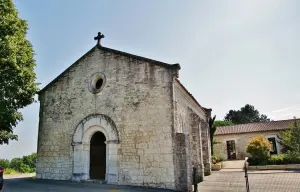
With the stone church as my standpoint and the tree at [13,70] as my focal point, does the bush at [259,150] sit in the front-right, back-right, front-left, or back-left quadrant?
back-right

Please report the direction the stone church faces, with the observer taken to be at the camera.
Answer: facing the viewer and to the left of the viewer

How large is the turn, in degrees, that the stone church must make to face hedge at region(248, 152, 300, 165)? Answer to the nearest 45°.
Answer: approximately 180°

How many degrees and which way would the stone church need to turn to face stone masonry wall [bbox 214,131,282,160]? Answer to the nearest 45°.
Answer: approximately 180°

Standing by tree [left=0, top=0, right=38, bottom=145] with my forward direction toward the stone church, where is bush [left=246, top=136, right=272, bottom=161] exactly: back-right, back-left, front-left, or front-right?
front-left

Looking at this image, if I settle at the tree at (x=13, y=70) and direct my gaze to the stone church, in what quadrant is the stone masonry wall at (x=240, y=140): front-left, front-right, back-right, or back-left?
front-left

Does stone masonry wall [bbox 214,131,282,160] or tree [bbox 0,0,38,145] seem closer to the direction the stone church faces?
the tree

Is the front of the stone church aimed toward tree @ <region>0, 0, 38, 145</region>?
no

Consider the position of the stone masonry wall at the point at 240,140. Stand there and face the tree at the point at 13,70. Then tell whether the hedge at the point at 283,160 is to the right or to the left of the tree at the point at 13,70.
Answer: left
